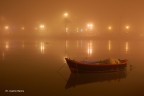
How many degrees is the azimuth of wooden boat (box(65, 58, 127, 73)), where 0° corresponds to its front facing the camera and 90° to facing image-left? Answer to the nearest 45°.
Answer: approximately 90°
